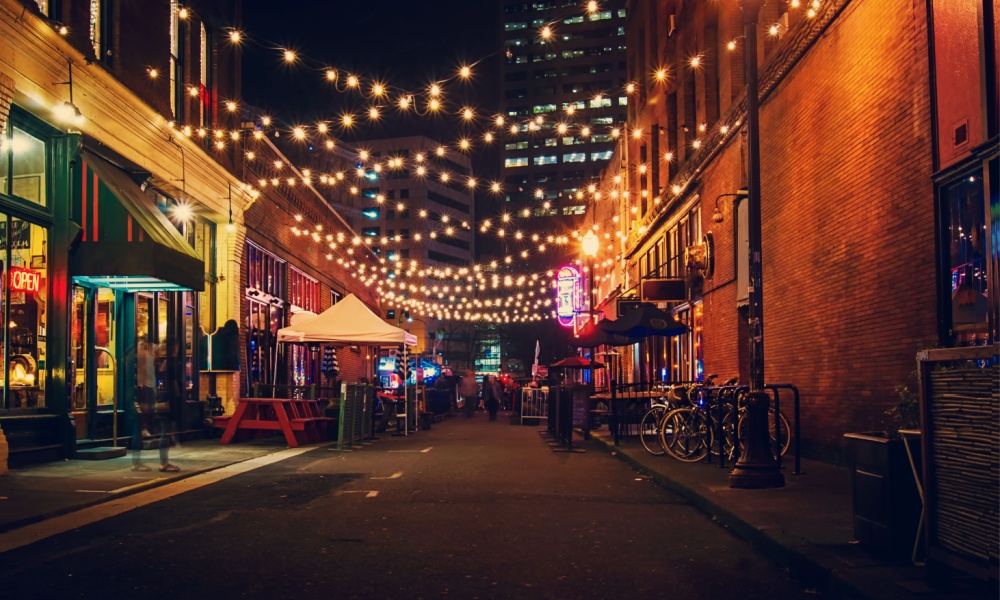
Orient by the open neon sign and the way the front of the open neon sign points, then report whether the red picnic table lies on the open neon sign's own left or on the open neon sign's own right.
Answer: on the open neon sign's own left

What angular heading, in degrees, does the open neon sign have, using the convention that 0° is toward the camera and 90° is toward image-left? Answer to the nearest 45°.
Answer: approximately 315°

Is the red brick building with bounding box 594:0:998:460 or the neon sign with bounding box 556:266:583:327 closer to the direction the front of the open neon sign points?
the red brick building

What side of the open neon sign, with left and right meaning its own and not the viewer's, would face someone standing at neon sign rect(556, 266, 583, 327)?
left

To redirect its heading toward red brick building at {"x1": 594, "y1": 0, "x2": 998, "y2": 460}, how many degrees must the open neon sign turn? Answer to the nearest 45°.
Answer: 0° — it already faces it

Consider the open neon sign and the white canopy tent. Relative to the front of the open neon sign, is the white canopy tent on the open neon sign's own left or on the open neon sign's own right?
on the open neon sign's own left

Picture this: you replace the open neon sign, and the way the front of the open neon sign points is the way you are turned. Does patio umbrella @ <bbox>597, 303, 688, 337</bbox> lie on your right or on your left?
on your left

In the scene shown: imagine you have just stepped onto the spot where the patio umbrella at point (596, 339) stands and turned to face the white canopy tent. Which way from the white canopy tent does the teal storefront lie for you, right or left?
left
